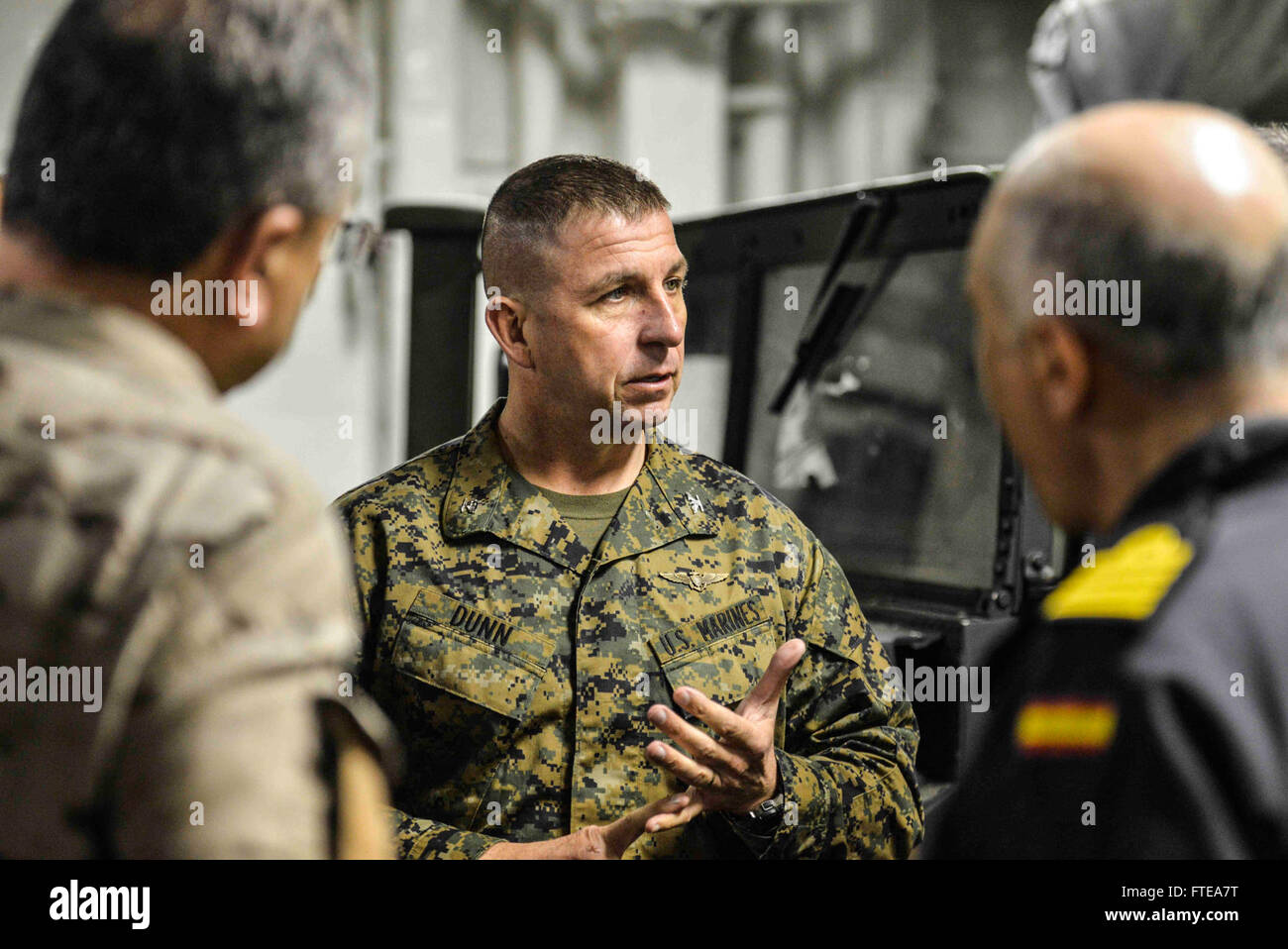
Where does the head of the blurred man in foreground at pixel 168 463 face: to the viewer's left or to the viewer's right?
to the viewer's right

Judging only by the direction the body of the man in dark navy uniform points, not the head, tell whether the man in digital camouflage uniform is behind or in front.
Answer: in front

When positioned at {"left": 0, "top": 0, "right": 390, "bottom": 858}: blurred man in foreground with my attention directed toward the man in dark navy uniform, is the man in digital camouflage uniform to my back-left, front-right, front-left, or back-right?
front-left

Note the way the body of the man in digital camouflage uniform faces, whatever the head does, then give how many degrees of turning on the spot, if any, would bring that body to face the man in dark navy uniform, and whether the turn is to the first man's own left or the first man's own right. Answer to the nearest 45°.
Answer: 0° — they already face them

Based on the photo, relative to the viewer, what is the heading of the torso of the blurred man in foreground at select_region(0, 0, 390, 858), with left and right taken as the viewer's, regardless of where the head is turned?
facing away from the viewer and to the right of the viewer

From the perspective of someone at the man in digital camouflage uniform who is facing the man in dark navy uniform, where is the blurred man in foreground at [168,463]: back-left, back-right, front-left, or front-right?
front-right

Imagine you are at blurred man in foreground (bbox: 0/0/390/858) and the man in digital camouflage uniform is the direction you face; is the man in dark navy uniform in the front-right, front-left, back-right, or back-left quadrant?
front-right

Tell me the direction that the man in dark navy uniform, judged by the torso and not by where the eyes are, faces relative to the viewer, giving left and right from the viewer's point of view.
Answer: facing away from the viewer and to the left of the viewer

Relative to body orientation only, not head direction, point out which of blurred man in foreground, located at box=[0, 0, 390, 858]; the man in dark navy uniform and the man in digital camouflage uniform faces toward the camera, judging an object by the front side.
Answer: the man in digital camouflage uniform

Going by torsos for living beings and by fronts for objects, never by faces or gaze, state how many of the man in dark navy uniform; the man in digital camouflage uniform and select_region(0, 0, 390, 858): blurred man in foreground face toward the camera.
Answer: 1

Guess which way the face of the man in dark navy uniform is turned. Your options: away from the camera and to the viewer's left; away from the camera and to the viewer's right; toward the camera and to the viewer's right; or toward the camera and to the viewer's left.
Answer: away from the camera and to the viewer's left

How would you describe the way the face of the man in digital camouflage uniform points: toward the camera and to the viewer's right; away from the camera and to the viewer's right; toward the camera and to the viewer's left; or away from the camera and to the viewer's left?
toward the camera and to the viewer's right

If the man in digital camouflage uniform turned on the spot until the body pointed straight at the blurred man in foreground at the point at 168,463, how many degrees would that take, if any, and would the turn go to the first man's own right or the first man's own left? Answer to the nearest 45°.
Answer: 0° — they already face them

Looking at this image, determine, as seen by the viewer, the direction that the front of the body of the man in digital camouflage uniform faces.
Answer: toward the camera

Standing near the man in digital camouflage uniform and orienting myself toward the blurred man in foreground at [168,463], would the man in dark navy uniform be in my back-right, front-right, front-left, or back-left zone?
front-left

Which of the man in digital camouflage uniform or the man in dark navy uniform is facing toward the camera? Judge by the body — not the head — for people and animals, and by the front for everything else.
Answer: the man in digital camouflage uniform
